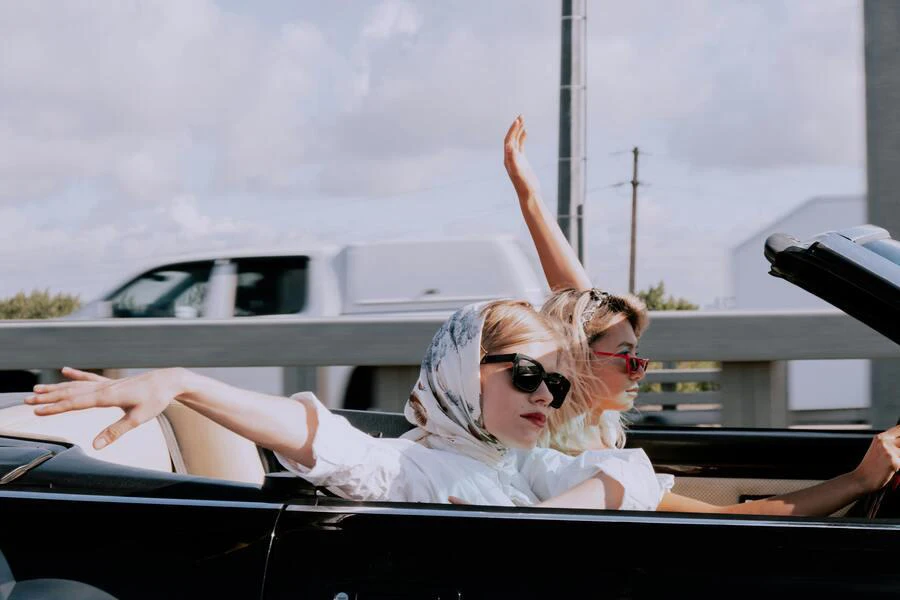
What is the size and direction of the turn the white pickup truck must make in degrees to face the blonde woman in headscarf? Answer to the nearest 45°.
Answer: approximately 90° to its left

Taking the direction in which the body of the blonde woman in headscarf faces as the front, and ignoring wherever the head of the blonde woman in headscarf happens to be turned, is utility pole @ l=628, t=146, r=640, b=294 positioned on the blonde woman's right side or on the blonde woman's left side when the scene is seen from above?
on the blonde woman's left side

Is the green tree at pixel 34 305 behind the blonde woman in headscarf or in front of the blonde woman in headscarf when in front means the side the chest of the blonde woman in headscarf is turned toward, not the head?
behind

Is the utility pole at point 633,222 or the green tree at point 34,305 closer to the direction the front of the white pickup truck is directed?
the green tree

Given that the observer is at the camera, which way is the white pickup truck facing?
facing to the left of the viewer

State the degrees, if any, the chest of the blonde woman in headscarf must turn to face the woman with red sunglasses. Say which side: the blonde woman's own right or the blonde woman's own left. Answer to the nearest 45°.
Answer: approximately 90° to the blonde woman's own left

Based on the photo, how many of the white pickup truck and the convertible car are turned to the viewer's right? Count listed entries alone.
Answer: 1

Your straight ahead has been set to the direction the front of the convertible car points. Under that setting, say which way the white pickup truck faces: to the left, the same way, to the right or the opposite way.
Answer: the opposite way

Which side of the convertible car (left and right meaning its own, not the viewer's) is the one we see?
right

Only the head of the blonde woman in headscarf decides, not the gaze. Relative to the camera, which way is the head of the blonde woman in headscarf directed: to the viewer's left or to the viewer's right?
to the viewer's right

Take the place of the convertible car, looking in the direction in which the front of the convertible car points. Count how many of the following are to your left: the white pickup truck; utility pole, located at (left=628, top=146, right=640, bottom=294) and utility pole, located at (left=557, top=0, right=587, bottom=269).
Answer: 3
